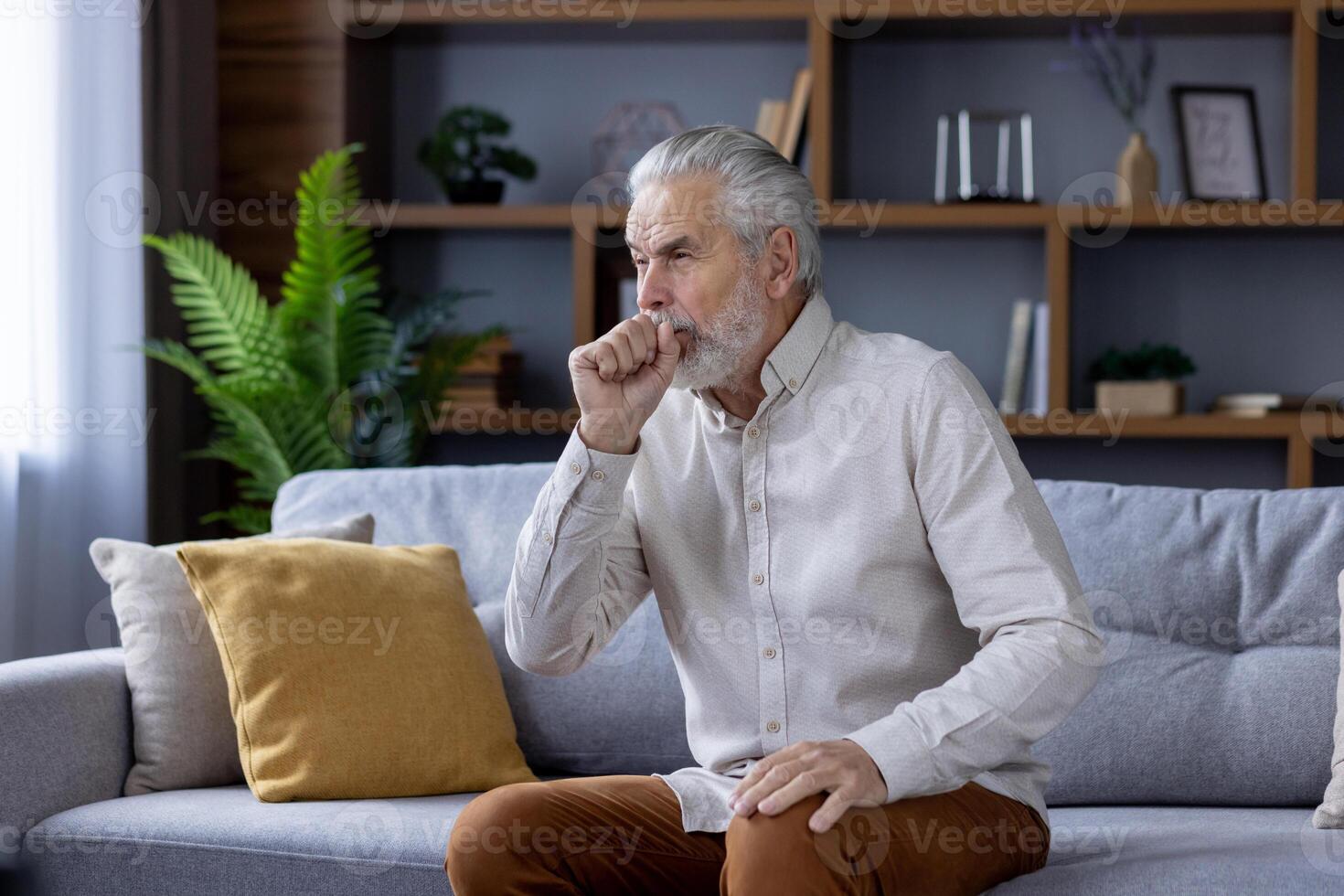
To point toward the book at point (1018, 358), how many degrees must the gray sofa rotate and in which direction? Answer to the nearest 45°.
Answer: approximately 180°

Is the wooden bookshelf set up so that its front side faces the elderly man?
yes

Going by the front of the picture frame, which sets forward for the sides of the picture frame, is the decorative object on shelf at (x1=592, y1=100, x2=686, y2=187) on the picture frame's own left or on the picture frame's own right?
on the picture frame's own right

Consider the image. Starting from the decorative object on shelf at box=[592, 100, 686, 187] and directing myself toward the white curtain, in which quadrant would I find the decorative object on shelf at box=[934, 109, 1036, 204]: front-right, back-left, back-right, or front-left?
back-left

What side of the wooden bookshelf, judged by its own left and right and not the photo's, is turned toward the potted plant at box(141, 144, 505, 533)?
right

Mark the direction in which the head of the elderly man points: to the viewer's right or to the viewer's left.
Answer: to the viewer's left

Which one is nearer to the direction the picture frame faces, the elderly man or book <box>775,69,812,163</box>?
the elderly man

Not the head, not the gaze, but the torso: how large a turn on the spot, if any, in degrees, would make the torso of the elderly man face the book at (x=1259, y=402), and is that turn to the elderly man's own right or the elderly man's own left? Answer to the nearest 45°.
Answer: approximately 180°

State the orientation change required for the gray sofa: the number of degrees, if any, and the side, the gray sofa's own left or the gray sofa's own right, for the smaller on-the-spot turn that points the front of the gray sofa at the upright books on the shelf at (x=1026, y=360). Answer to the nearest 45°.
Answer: approximately 180°
